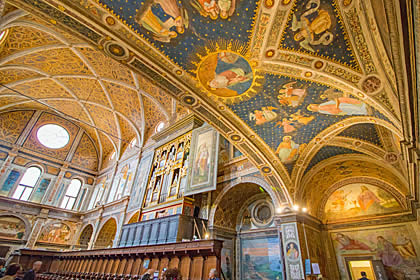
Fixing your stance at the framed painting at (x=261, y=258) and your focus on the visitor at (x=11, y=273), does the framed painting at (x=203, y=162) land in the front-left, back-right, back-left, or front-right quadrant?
front-right

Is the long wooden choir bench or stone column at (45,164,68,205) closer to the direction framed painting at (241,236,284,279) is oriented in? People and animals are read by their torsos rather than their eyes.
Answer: the long wooden choir bench

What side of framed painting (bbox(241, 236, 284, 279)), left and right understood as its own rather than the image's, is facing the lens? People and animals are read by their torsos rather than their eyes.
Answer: front

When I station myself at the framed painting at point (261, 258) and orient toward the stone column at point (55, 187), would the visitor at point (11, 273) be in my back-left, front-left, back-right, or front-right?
front-left

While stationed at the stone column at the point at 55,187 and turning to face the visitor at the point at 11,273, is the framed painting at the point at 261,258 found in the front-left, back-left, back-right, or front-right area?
front-left

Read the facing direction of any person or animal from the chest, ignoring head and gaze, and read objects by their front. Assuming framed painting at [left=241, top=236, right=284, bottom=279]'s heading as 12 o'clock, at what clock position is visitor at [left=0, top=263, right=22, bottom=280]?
The visitor is roughly at 1 o'clock from the framed painting.

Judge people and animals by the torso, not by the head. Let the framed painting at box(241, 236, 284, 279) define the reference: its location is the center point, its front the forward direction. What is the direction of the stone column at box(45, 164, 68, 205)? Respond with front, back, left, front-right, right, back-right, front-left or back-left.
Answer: right

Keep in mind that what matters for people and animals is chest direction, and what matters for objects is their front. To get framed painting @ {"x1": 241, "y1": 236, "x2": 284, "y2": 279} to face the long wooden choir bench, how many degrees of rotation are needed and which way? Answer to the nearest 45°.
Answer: approximately 45° to its right
